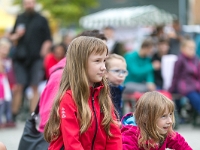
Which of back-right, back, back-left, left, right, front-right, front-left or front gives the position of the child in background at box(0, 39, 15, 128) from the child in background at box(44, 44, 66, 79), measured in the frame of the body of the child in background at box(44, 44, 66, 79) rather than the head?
back-right

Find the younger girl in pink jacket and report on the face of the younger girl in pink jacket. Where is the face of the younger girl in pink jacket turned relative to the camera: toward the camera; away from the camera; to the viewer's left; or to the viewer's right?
to the viewer's right

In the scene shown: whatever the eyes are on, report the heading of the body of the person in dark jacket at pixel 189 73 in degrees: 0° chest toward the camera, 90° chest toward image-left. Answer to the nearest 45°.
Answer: approximately 315°

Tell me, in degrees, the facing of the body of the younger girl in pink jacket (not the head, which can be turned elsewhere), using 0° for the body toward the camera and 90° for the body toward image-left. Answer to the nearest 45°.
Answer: approximately 315°

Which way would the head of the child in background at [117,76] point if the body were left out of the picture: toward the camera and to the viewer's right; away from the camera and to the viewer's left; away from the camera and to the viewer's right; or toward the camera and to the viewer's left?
toward the camera and to the viewer's right

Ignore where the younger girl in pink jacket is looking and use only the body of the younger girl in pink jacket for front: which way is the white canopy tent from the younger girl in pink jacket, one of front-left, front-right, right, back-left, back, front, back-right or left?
back-left

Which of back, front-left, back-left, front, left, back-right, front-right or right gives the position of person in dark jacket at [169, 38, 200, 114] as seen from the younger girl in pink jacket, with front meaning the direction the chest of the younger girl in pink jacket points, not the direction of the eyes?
back-left
